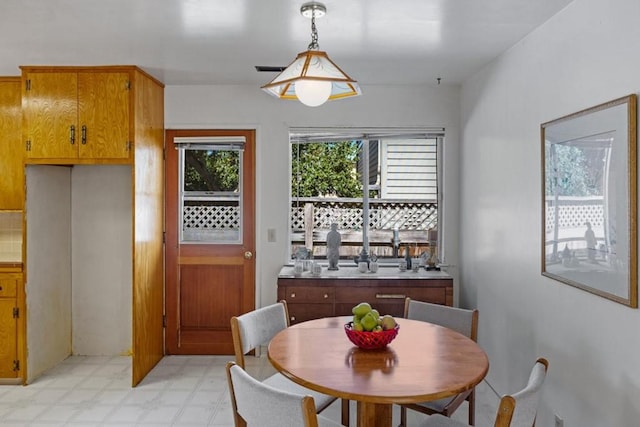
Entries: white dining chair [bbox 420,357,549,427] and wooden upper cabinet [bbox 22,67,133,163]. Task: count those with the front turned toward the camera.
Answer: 1

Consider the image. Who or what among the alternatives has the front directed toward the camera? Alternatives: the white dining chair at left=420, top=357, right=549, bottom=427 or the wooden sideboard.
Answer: the wooden sideboard

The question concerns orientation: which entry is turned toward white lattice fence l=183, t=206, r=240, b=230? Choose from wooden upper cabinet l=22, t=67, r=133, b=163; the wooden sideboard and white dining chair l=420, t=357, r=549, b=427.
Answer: the white dining chair

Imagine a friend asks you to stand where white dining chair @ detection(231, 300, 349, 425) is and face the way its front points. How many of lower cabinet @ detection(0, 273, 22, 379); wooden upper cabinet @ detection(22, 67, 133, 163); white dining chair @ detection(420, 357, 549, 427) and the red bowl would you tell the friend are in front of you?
2

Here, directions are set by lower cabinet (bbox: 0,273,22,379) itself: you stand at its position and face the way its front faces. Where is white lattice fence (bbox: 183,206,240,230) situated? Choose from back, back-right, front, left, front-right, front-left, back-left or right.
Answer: left

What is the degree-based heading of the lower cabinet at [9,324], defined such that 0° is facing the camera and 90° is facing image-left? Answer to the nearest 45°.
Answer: approximately 0°

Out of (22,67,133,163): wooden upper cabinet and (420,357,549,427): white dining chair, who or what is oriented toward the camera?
the wooden upper cabinet

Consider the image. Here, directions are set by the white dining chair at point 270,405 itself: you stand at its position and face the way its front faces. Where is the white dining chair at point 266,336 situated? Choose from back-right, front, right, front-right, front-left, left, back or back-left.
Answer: front-left

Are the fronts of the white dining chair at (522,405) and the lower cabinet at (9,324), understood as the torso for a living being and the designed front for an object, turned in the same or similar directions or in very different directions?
very different directions

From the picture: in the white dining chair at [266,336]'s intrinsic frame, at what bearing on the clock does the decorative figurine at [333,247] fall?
The decorative figurine is roughly at 8 o'clock from the white dining chair.

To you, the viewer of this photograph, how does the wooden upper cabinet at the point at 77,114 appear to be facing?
facing the viewer

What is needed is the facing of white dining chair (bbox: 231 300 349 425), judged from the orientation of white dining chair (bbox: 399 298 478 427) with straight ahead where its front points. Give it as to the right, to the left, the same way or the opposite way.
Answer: to the left

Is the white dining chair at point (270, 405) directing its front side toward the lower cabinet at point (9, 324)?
no

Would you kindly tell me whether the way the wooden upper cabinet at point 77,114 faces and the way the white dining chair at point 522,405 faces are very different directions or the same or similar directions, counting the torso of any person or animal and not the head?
very different directions

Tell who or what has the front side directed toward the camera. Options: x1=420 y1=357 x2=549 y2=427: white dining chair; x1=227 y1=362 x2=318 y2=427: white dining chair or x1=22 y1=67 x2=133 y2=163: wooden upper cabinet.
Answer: the wooden upper cabinet

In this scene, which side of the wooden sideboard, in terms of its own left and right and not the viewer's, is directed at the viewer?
front

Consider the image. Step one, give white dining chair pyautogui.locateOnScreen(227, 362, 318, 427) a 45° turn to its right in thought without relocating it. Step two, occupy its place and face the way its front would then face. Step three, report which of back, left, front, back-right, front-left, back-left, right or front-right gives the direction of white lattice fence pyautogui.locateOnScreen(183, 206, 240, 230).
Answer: left

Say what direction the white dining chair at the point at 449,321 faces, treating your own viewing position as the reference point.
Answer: facing the viewer and to the left of the viewer

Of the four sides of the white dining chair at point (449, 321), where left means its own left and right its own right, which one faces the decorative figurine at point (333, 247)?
right

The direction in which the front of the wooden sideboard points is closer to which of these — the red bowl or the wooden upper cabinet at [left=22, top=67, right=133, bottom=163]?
the red bowl

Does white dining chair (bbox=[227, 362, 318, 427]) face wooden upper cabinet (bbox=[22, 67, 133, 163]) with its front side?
no
